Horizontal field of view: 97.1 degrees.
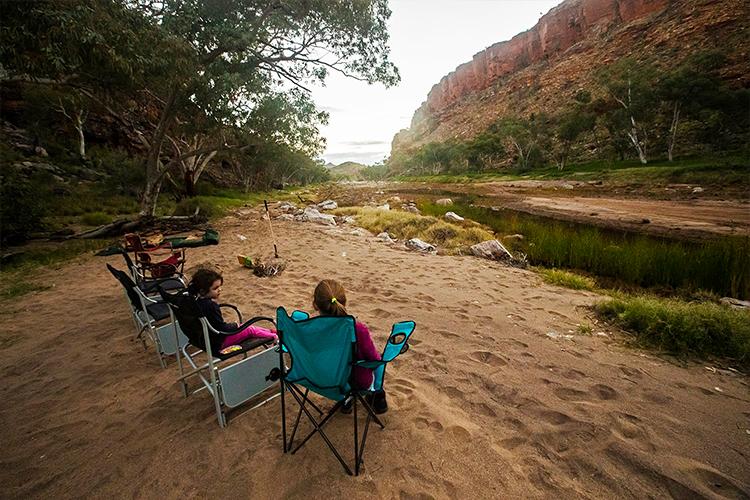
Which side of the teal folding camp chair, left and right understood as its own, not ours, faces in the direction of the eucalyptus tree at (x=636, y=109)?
front

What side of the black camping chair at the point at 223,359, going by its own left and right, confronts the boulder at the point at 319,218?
front

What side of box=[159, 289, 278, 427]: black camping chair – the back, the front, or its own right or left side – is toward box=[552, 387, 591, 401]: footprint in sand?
right

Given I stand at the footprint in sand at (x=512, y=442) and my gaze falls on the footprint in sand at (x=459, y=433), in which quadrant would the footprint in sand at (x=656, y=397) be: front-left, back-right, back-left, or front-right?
back-right

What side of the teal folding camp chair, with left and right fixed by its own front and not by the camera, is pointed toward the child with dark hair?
left

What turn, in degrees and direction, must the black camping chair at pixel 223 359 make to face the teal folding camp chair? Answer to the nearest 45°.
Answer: approximately 90° to its right

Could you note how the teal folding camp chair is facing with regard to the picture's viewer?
facing away from the viewer and to the right of the viewer

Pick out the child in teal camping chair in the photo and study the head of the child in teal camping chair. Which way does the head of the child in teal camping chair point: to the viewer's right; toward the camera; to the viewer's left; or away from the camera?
away from the camera

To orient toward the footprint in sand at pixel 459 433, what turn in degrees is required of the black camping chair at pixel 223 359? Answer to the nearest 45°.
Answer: approximately 90° to its right

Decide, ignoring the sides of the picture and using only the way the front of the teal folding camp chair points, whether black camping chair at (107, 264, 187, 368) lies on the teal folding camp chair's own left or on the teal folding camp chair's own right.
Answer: on the teal folding camp chair's own left

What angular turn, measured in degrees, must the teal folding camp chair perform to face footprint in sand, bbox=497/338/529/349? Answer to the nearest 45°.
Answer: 0° — it already faces it

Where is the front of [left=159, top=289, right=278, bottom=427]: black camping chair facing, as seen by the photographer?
facing away from the viewer and to the right of the viewer
